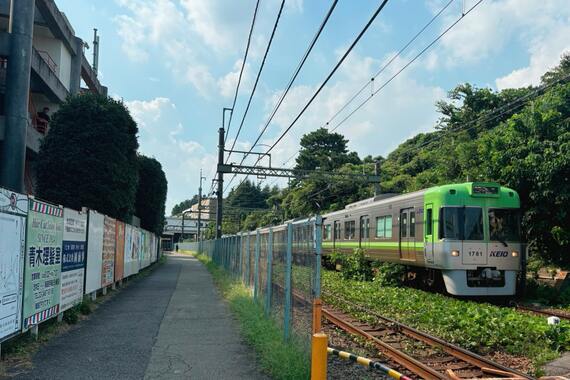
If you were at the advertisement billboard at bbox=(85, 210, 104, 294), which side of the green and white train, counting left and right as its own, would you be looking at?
right

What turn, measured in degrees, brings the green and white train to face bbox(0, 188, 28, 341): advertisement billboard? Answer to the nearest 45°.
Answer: approximately 90° to its right

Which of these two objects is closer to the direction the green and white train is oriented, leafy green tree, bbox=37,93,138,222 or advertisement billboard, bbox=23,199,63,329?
the advertisement billboard

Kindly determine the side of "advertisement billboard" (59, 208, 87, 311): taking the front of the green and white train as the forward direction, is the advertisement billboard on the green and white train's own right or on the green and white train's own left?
on the green and white train's own right

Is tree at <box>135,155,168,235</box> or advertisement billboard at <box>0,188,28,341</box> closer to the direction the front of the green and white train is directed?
the advertisement billboard
